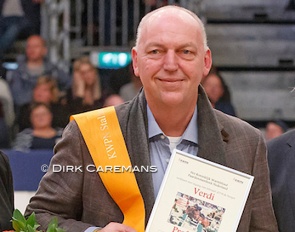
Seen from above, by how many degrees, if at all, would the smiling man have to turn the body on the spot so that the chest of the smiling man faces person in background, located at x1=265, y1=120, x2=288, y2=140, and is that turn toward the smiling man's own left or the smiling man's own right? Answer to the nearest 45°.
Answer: approximately 180°

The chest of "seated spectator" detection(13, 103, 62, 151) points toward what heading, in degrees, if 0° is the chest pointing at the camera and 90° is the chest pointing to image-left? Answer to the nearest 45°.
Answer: approximately 0°

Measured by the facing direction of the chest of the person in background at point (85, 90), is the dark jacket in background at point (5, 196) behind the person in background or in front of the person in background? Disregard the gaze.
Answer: in front

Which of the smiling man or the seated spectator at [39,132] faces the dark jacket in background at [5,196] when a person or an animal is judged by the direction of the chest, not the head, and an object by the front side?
the seated spectator

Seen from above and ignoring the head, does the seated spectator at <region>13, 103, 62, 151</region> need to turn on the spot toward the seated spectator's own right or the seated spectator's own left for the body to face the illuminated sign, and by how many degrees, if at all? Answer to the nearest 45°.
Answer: approximately 135° to the seated spectator's own left

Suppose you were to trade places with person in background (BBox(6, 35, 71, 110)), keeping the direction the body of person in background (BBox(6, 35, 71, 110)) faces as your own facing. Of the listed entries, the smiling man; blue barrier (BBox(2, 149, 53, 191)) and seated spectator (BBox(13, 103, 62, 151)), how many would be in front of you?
3

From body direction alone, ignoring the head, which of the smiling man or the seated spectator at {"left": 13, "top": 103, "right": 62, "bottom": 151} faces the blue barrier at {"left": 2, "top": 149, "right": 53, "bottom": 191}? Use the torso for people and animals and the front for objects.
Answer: the seated spectator

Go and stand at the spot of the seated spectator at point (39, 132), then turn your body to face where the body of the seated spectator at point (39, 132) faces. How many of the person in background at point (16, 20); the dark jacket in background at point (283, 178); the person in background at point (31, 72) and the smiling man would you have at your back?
2

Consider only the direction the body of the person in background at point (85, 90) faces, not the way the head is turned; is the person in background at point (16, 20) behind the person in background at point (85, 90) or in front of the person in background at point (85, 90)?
behind

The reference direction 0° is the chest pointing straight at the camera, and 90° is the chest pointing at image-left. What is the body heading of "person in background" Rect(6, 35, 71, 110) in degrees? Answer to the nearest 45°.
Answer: approximately 0°

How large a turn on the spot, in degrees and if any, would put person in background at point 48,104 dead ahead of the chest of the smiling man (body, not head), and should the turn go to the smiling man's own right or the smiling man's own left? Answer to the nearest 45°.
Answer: approximately 180°
